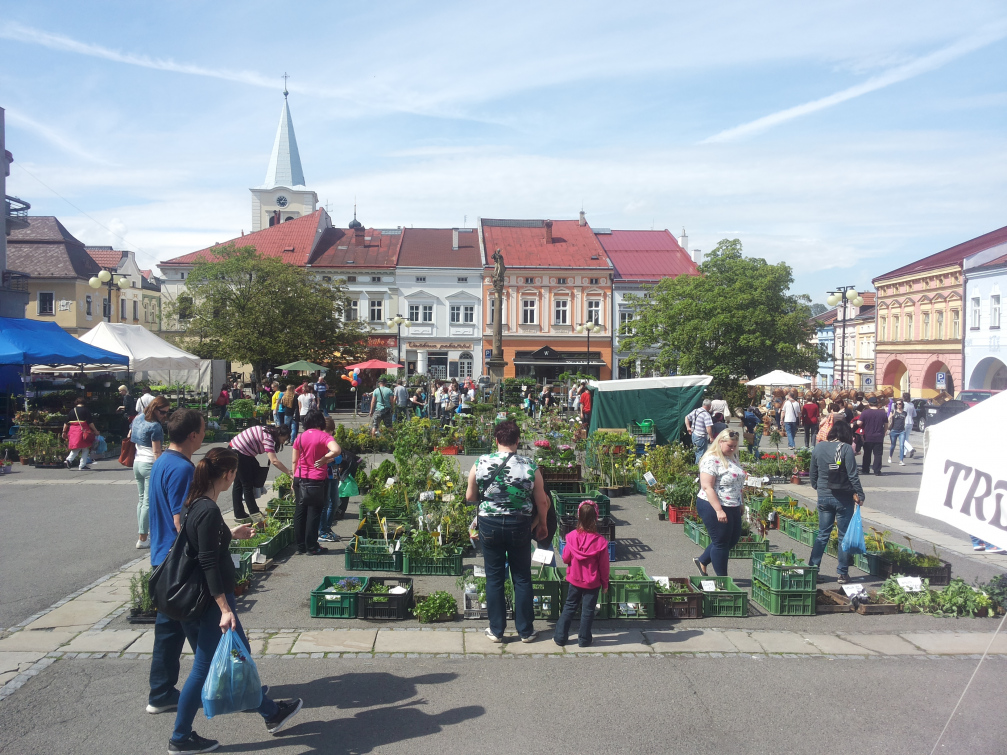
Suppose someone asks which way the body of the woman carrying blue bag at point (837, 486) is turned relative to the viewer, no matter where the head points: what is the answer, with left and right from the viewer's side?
facing away from the viewer

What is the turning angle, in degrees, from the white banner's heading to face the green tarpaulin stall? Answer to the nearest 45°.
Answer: approximately 90° to its right

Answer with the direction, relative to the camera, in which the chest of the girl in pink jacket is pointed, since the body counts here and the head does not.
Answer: away from the camera

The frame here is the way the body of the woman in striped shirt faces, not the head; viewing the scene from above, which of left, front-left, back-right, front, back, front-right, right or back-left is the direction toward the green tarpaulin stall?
front-left

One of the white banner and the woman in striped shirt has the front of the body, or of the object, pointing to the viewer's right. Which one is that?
the woman in striped shirt

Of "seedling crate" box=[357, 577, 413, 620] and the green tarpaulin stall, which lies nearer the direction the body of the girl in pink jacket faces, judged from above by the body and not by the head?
the green tarpaulin stall

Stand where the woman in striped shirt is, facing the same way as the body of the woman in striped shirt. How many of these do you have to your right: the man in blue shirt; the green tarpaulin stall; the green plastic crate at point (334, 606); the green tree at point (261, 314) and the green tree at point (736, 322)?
2

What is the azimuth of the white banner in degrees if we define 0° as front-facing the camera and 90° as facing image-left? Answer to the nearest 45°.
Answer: approximately 45°

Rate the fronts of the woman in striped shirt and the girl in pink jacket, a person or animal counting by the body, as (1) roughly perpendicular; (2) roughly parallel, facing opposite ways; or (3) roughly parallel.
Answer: roughly perpendicular

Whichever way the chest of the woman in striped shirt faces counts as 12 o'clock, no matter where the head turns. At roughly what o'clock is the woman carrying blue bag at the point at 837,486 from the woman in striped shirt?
The woman carrying blue bag is roughly at 1 o'clock from the woman in striped shirt.

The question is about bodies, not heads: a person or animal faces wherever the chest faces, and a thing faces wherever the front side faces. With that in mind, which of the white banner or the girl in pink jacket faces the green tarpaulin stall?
the girl in pink jacket

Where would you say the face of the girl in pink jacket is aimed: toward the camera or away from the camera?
away from the camera

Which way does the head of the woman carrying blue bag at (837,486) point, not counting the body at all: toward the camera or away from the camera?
away from the camera

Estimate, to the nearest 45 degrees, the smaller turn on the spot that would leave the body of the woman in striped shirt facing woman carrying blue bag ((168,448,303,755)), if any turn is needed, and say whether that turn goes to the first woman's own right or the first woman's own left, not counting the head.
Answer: approximately 90° to the first woman's own right

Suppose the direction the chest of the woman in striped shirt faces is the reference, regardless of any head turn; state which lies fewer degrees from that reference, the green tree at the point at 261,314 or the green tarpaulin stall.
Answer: the green tarpaulin stall
